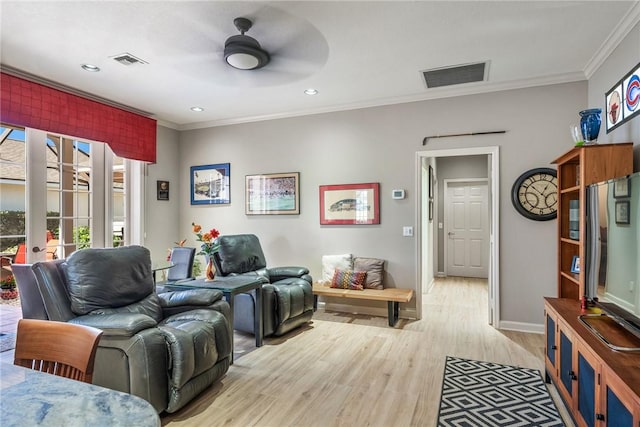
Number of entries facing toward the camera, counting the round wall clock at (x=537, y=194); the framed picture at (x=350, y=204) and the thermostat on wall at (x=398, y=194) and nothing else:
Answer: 3

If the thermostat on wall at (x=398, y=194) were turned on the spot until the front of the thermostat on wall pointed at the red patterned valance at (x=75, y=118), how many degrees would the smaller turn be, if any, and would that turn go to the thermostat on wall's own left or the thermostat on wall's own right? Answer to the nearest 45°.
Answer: approximately 90° to the thermostat on wall's own right

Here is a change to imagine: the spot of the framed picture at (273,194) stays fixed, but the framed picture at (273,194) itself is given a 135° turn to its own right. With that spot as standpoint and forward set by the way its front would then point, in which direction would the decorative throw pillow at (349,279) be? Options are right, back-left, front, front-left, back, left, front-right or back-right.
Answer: back-right

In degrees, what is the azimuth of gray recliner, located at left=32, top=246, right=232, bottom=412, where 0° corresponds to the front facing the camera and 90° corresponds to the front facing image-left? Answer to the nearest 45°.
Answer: approximately 315°

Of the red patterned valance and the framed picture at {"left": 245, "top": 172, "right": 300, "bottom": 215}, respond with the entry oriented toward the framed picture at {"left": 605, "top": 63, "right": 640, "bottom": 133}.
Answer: the red patterned valance

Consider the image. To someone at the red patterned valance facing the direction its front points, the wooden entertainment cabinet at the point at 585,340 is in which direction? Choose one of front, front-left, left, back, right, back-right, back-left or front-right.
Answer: front

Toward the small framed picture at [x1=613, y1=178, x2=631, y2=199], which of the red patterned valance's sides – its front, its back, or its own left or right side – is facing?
front

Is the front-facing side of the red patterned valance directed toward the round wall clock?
yes

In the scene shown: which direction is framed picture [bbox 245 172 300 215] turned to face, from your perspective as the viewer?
facing the viewer and to the left of the viewer

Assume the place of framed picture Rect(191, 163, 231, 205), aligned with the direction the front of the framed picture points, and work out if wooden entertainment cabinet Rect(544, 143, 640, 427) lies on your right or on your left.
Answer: on your left

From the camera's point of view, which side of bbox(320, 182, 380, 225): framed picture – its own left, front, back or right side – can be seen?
front

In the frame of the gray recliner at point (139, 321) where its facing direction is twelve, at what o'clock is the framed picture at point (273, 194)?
The framed picture is roughly at 9 o'clock from the gray recliner.

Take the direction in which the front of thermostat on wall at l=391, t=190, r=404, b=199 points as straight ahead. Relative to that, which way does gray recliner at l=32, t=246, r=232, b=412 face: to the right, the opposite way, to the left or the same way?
to the left

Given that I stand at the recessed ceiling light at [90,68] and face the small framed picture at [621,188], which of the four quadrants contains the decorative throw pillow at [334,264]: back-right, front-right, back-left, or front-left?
front-left

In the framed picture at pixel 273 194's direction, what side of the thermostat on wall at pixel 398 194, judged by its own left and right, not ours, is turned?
right

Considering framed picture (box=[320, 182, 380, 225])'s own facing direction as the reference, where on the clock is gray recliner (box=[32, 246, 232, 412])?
The gray recliner is roughly at 1 o'clock from the framed picture.

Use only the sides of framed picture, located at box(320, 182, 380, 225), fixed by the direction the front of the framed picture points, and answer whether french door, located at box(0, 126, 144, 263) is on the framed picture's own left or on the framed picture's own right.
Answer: on the framed picture's own right
